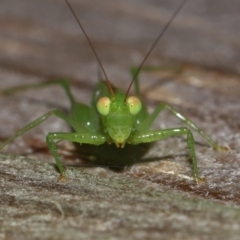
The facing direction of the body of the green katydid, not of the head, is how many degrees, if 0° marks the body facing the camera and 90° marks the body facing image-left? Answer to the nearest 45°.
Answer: approximately 0°
